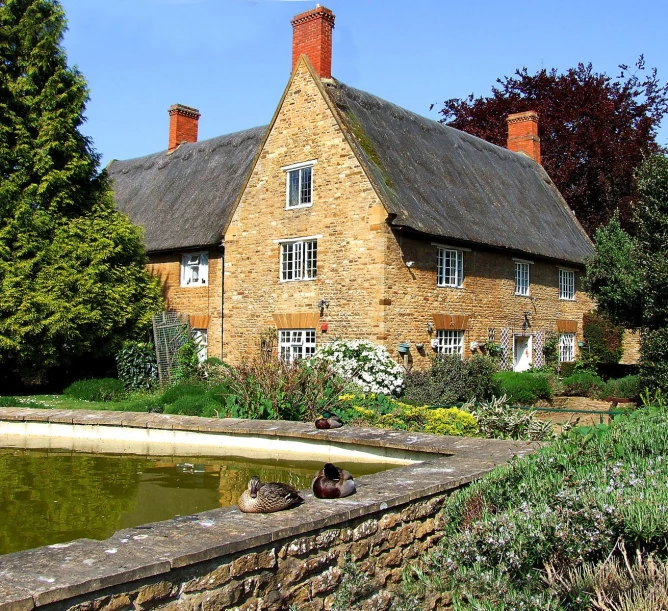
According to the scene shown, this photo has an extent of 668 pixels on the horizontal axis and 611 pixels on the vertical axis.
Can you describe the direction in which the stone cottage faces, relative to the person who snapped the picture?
facing the viewer and to the right of the viewer

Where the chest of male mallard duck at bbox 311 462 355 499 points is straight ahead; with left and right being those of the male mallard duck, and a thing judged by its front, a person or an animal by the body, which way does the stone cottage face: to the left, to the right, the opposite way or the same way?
to the left

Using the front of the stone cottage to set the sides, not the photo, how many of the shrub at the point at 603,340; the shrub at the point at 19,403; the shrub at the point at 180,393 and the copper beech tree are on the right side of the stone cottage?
2

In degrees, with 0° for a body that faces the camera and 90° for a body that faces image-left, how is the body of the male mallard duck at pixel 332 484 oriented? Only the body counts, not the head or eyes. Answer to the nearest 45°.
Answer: approximately 45°

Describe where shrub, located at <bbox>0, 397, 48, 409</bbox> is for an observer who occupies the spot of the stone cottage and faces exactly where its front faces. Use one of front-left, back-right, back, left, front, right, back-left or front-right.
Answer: right

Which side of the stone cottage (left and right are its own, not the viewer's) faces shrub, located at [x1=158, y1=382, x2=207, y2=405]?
right

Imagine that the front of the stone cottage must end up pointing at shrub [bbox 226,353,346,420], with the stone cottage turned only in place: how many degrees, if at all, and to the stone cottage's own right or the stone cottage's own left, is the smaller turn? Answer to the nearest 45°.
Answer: approximately 45° to the stone cottage's own right

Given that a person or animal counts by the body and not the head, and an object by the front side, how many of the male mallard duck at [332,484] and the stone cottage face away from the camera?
0

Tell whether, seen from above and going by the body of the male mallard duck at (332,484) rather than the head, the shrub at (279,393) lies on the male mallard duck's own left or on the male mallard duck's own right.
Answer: on the male mallard duck's own right

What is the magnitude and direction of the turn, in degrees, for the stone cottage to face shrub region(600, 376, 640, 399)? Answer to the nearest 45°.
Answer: approximately 45° to its left

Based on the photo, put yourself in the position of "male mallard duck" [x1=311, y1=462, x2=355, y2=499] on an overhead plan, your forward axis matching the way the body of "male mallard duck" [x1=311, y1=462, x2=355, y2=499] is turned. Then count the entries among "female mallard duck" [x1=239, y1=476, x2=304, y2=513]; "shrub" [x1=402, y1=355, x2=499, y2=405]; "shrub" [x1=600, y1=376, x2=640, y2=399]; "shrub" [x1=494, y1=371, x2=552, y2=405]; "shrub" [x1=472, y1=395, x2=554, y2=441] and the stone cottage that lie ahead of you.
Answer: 1
